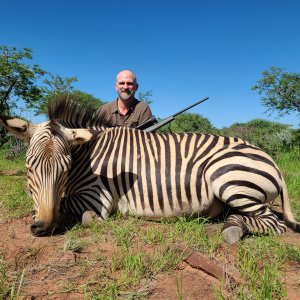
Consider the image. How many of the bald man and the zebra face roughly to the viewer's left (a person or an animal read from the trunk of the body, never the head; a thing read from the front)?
1

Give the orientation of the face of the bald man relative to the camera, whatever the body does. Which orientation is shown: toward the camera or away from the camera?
toward the camera

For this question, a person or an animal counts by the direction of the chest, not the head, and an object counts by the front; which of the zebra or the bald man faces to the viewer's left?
the zebra

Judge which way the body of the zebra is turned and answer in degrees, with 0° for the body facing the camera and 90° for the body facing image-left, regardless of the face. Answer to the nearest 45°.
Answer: approximately 90°

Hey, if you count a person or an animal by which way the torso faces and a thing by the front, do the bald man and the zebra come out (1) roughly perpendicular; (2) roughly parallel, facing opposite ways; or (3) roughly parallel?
roughly perpendicular

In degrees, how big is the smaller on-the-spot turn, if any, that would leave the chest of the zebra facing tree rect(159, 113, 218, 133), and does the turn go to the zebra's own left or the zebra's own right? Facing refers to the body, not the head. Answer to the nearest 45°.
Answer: approximately 90° to the zebra's own right

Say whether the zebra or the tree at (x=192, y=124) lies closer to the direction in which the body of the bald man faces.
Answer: the zebra

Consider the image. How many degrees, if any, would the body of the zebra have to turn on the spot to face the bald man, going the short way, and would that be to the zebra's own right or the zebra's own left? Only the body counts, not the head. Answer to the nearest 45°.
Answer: approximately 90° to the zebra's own right

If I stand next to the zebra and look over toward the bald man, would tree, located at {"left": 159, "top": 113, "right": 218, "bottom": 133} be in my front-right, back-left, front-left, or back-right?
front-right

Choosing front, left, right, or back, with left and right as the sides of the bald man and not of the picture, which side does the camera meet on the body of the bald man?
front

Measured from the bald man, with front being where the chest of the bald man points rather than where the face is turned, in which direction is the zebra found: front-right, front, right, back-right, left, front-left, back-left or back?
front

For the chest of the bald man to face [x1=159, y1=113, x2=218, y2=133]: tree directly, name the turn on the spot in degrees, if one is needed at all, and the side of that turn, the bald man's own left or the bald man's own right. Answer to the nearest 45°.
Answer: approximately 180°
